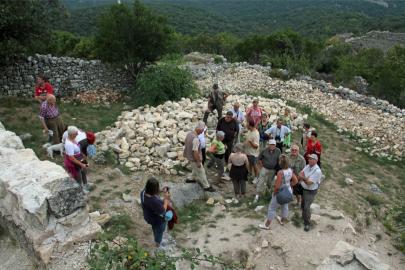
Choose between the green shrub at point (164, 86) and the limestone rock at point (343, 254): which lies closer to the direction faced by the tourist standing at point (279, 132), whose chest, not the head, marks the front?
the limestone rock

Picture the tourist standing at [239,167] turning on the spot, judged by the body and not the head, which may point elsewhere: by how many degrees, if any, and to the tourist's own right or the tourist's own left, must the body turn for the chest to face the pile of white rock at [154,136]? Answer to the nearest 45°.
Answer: approximately 45° to the tourist's own left

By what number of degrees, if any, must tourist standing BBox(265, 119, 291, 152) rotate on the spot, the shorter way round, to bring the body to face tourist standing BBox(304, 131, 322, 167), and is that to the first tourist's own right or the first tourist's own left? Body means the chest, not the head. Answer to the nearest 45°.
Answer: approximately 45° to the first tourist's own left

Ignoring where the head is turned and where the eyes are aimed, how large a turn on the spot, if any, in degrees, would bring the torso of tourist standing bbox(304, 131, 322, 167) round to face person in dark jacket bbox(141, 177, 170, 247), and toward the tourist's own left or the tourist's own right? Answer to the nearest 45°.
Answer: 0° — they already face them

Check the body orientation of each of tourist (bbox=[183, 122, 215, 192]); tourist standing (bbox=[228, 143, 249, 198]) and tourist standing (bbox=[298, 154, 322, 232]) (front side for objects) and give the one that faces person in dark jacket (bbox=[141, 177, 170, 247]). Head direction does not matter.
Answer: tourist standing (bbox=[298, 154, 322, 232])

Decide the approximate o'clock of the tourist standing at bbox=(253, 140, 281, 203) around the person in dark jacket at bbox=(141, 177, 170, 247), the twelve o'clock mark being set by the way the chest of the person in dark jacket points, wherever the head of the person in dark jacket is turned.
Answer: The tourist standing is roughly at 12 o'clock from the person in dark jacket.

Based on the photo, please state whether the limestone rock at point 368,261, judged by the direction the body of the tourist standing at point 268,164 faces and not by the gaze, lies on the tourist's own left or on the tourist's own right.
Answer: on the tourist's own left

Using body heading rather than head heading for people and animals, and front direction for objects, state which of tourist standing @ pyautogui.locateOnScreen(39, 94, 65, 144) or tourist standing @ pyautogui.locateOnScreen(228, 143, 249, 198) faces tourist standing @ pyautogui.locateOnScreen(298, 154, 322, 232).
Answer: tourist standing @ pyautogui.locateOnScreen(39, 94, 65, 144)

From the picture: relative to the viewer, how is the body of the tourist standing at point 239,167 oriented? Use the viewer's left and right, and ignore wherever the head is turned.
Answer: facing away from the viewer

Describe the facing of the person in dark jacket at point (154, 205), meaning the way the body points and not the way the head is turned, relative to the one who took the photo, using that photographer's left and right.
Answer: facing away from the viewer and to the right of the viewer
